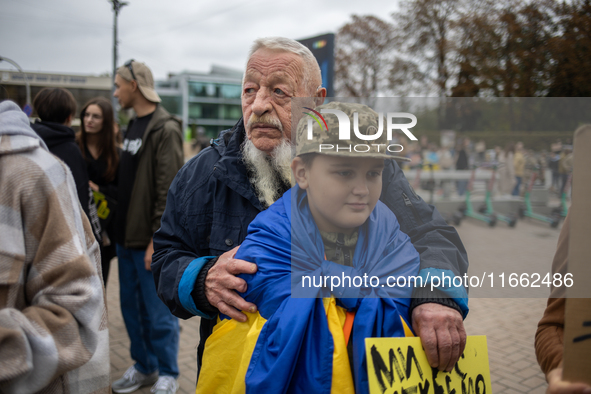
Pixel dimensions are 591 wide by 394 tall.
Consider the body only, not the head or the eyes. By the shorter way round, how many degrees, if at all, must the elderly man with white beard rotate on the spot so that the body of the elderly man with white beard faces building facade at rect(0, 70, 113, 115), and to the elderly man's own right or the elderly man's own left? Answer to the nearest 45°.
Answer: approximately 135° to the elderly man's own right

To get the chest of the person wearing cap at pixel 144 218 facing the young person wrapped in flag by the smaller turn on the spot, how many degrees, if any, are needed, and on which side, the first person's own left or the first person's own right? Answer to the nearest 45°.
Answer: approximately 90° to the first person's own left

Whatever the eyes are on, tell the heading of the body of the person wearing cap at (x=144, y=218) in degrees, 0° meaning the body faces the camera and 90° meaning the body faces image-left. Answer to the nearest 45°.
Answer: approximately 90°

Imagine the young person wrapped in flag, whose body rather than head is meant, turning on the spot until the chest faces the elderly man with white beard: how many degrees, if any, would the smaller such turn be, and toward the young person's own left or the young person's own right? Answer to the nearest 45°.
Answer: approximately 180°

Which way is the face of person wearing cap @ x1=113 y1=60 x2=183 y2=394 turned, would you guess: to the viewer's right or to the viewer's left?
to the viewer's left

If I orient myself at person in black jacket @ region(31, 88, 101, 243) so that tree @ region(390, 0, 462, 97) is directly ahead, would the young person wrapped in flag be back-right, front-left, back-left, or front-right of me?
back-right

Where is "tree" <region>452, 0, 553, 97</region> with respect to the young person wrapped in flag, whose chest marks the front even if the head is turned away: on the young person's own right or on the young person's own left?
on the young person's own left

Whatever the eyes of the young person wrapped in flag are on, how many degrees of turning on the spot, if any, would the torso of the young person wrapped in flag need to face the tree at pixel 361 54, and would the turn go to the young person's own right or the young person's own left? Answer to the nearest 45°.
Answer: approximately 135° to the young person's own left

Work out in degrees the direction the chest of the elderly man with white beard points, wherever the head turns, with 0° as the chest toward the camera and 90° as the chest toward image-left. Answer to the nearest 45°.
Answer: approximately 0°

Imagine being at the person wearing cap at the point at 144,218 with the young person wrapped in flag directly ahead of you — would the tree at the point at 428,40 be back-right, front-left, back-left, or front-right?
back-left
